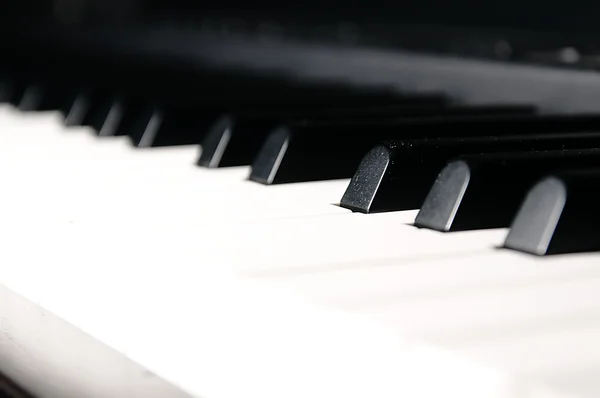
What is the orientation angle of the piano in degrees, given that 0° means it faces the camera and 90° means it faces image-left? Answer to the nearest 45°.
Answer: approximately 45°
